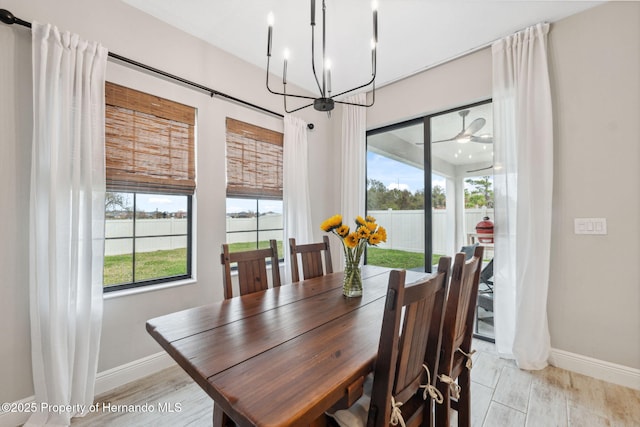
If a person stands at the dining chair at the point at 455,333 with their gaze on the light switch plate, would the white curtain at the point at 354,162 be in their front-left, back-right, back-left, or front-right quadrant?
front-left

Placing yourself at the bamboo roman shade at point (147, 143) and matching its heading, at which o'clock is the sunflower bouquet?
The sunflower bouquet is roughly at 12 o'clock from the bamboo roman shade.

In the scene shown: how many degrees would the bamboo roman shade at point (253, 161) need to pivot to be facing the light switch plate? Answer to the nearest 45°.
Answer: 0° — it already faces it

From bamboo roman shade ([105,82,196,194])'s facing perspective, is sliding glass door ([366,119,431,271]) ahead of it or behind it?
ahead

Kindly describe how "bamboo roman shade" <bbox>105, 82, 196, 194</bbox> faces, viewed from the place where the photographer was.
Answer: facing the viewer and to the right of the viewer

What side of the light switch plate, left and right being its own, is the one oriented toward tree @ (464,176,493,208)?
right

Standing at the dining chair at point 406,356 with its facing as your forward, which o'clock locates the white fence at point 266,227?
The white fence is roughly at 12 o'clock from the dining chair.

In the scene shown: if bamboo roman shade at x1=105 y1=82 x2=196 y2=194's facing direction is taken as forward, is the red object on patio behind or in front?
in front

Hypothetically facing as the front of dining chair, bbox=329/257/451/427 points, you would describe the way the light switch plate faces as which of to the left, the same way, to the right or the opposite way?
to the left

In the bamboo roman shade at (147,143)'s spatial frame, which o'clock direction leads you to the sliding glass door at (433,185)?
The sliding glass door is roughly at 11 o'clock from the bamboo roman shade.

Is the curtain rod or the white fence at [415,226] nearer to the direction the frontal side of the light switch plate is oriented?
the curtain rod

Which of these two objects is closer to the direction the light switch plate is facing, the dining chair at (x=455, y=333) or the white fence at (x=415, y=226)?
the dining chair

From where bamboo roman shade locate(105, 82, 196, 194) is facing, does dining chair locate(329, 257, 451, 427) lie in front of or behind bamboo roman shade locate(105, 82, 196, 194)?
in front

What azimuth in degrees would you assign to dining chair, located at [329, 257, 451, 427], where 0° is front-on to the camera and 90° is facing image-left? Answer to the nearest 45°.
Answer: approximately 135°
